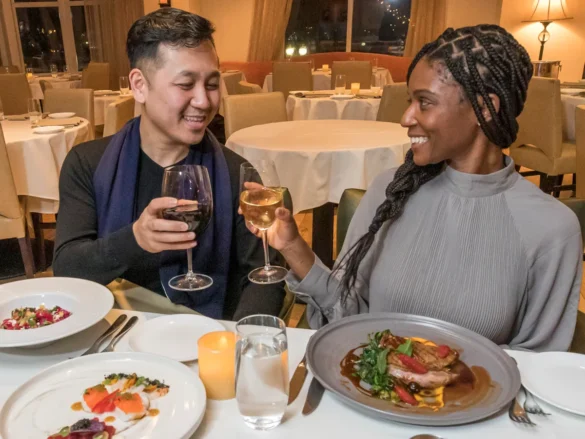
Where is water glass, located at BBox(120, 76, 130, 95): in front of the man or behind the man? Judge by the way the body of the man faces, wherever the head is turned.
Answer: behind

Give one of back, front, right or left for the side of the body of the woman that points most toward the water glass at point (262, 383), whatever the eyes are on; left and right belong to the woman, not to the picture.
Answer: front

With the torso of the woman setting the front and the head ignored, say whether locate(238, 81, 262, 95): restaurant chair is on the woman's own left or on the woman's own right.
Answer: on the woman's own right

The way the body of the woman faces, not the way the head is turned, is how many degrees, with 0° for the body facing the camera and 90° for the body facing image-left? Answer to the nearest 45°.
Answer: approximately 45°

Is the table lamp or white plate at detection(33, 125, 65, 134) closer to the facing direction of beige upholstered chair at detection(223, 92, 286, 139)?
the table lamp

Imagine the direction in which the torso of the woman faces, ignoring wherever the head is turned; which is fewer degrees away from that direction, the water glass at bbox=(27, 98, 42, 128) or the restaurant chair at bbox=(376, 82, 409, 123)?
the water glass

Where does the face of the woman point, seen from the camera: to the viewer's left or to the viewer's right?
to the viewer's left

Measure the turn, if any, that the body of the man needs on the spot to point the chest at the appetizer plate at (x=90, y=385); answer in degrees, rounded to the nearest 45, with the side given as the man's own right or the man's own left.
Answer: approximately 45° to the man's own right

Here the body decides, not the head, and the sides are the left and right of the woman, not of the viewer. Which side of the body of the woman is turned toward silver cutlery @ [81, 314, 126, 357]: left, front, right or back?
front

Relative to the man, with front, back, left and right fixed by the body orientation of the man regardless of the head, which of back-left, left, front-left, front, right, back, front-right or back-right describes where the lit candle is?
front-right

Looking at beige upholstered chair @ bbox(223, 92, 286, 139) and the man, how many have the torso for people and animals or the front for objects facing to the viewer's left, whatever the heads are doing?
0

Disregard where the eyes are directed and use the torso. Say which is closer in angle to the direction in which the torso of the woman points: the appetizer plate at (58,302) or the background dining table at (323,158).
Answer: the appetizer plate

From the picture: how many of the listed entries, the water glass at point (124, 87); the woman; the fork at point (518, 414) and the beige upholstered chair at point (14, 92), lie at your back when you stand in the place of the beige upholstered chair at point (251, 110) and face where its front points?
2
